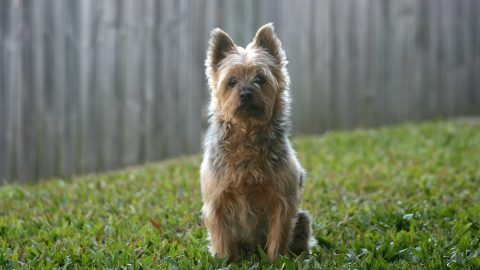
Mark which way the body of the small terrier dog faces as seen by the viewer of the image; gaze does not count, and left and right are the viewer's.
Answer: facing the viewer

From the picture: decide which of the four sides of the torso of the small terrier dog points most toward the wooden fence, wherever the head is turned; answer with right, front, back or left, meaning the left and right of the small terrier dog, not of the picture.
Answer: back
